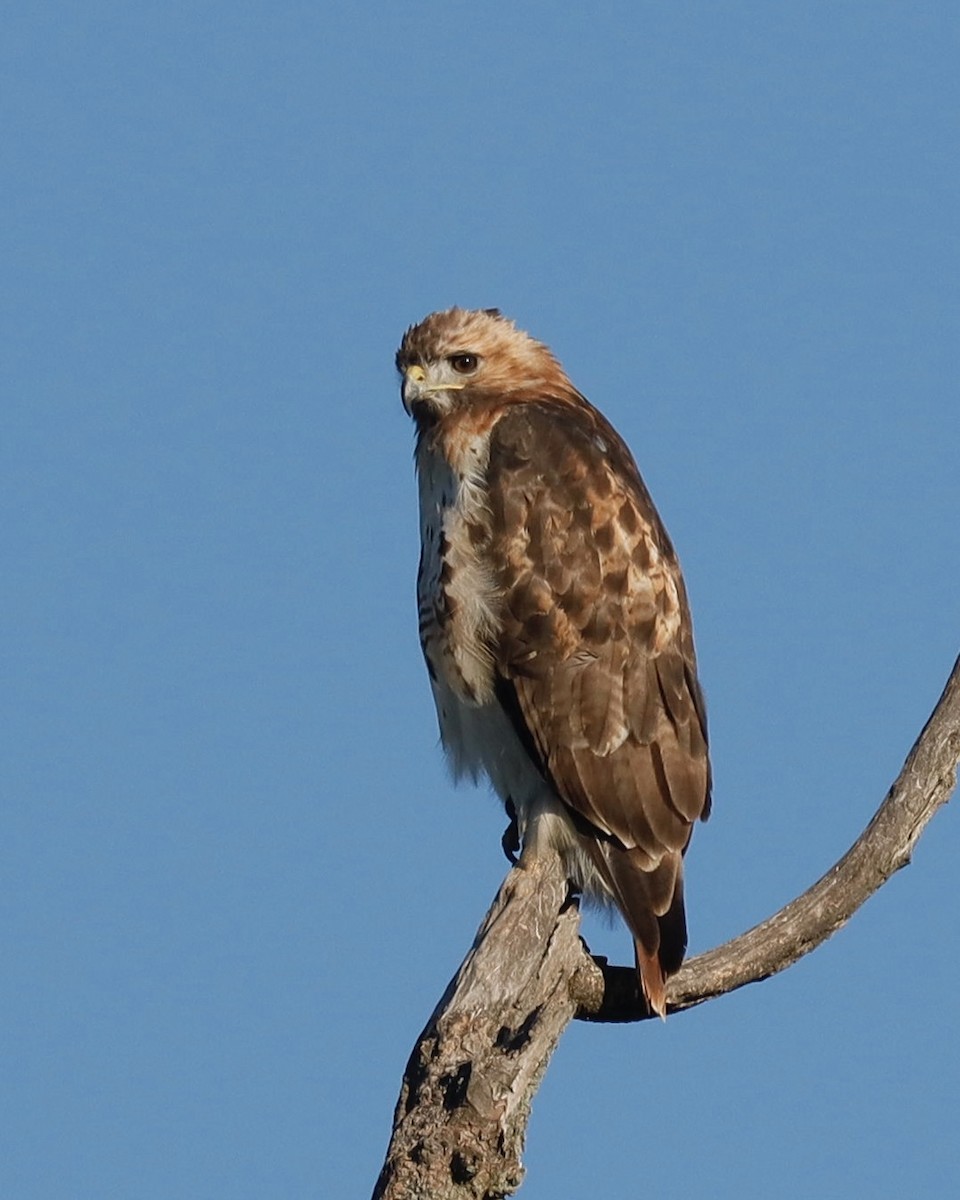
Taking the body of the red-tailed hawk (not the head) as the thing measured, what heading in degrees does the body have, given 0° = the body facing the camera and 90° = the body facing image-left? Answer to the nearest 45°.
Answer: approximately 90°
